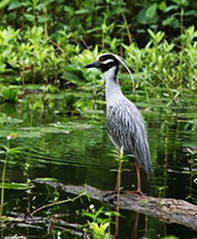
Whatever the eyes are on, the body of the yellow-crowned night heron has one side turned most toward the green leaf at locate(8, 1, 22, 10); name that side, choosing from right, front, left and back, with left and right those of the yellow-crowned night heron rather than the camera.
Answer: right

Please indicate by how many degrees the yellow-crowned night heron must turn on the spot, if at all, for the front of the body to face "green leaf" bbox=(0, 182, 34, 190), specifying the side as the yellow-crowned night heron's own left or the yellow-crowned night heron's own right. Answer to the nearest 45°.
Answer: approximately 45° to the yellow-crowned night heron's own left

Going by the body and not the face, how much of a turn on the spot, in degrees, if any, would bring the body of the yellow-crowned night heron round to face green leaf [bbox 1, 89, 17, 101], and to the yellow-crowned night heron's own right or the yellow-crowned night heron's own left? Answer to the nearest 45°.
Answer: approximately 45° to the yellow-crowned night heron's own right

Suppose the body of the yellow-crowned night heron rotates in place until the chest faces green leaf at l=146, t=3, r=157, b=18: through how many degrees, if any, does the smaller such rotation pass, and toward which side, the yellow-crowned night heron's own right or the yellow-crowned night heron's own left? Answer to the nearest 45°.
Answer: approximately 90° to the yellow-crowned night heron's own right

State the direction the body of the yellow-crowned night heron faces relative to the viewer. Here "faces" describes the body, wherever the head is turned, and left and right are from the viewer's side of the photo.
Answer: facing to the left of the viewer
